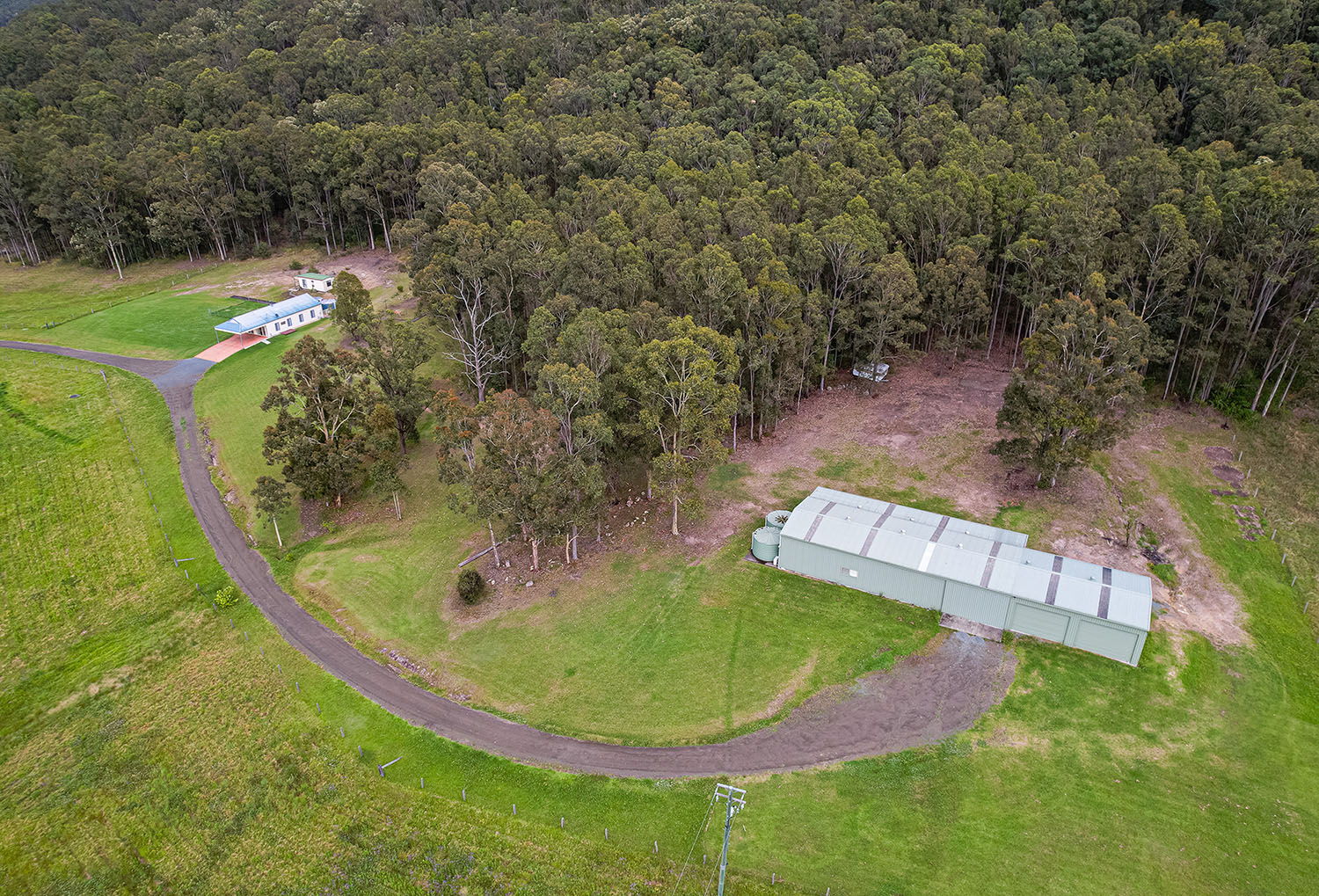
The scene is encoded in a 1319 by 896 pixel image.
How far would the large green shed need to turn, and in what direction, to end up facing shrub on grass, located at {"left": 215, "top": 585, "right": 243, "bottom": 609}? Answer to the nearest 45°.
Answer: approximately 45° to its right

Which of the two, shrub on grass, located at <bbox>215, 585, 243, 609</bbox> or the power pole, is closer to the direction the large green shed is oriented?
the power pole

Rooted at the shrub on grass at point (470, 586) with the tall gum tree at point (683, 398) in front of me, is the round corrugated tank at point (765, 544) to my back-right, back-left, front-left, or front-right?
front-right

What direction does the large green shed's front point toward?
toward the camera

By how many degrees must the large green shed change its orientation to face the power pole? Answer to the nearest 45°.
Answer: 0° — it already faces it

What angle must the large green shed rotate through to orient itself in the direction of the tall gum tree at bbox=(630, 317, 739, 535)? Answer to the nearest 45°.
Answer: approximately 90° to its right

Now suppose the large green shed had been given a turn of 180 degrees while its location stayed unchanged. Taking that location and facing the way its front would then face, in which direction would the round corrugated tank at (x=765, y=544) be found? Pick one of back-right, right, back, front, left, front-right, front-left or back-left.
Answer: left
